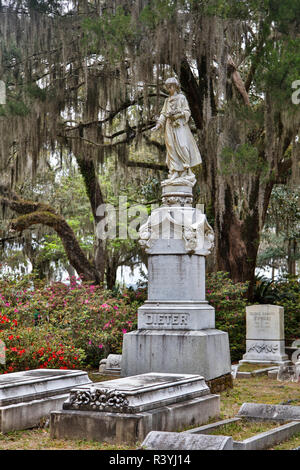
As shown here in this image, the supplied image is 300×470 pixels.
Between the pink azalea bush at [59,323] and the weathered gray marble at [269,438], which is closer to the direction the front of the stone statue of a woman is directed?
the weathered gray marble

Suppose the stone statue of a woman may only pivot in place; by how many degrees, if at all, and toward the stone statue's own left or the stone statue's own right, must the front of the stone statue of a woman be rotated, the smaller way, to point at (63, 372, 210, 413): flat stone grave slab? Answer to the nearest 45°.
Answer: approximately 45° to the stone statue's own left

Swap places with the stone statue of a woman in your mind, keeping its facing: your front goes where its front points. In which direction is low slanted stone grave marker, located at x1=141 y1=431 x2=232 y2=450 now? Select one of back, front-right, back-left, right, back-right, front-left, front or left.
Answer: front-left

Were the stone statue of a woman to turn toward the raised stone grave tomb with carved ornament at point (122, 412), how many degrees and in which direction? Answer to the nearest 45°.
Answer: approximately 45° to its left

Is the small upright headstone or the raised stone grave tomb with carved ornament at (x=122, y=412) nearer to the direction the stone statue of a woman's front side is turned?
the raised stone grave tomb with carved ornament

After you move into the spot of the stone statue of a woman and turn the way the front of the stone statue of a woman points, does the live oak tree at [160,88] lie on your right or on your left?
on your right

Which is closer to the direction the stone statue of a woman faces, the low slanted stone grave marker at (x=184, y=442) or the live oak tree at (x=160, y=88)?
the low slanted stone grave marker

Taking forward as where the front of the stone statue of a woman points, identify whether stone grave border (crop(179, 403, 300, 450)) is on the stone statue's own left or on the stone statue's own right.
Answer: on the stone statue's own left

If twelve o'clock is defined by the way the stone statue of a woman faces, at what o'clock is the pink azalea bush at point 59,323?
The pink azalea bush is roughly at 3 o'clock from the stone statue of a woman.

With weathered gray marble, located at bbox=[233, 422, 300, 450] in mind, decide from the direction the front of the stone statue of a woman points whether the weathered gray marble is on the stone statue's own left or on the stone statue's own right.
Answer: on the stone statue's own left

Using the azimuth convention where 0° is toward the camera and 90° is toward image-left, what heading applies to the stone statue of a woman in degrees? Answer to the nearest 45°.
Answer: approximately 45°
